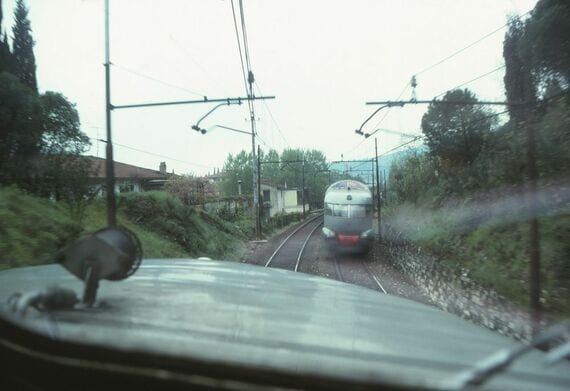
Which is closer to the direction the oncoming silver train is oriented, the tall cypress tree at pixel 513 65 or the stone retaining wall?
the stone retaining wall

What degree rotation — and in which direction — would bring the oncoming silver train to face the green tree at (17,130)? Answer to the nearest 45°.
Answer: approximately 45° to its right

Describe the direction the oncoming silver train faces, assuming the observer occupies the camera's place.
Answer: facing the viewer

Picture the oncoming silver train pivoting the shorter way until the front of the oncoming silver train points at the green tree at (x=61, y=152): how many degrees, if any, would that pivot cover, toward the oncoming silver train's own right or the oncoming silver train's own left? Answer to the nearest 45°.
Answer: approximately 45° to the oncoming silver train's own right

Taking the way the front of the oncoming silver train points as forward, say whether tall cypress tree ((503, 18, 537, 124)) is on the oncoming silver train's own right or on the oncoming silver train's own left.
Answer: on the oncoming silver train's own left

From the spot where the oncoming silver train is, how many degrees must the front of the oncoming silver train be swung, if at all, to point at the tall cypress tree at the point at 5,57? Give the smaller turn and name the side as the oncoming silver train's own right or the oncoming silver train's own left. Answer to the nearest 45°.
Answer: approximately 45° to the oncoming silver train's own right
